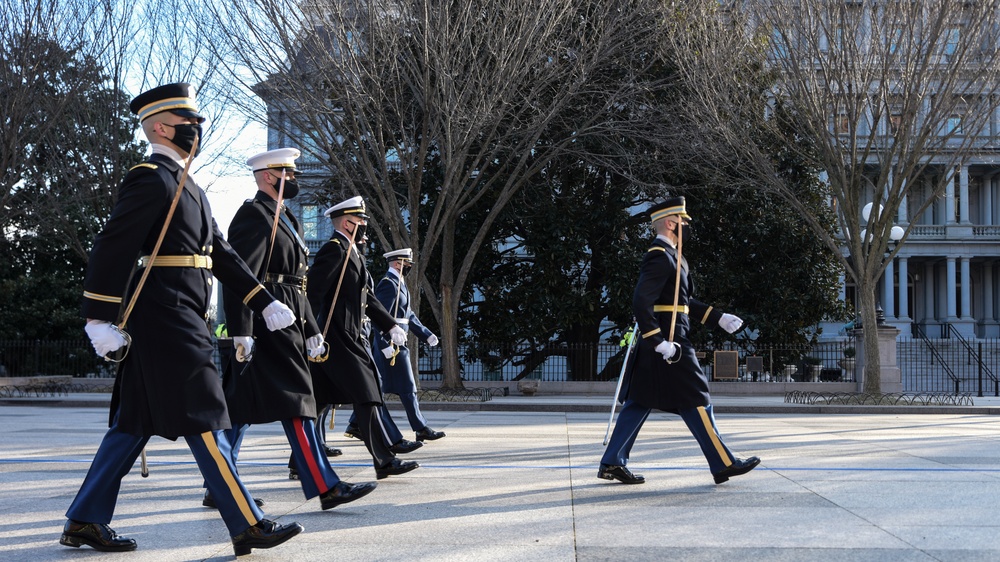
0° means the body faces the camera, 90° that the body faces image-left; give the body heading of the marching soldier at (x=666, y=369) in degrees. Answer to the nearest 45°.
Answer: approximately 270°

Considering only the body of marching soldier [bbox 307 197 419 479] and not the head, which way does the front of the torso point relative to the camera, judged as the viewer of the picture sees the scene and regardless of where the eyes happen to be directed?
to the viewer's right

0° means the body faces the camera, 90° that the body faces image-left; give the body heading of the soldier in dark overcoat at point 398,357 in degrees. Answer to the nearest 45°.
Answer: approximately 270°

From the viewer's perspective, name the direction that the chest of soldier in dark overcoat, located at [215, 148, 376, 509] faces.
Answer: to the viewer's right

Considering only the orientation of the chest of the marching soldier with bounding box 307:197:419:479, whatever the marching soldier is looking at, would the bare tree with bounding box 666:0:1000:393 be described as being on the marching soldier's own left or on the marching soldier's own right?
on the marching soldier's own left

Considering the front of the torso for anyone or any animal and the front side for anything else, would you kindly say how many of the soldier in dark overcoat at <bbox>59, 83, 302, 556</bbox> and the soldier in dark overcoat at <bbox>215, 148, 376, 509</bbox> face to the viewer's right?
2

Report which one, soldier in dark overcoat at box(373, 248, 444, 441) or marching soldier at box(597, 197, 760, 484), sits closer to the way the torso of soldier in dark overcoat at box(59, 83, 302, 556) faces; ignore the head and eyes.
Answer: the marching soldier

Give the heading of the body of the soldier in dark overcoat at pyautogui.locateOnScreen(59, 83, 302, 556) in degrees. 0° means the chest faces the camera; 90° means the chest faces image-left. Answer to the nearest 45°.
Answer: approximately 270°

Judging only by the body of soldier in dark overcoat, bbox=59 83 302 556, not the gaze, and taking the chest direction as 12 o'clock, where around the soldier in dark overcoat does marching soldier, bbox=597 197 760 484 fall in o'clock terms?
The marching soldier is roughly at 11 o'clock from the soldier in dark overcoat.

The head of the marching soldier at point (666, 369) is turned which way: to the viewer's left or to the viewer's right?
to the viewer's right

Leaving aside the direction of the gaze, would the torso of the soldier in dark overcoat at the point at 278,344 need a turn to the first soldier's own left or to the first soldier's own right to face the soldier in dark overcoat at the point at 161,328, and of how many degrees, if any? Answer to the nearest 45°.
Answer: approximately 135° to the first soldier's own right
